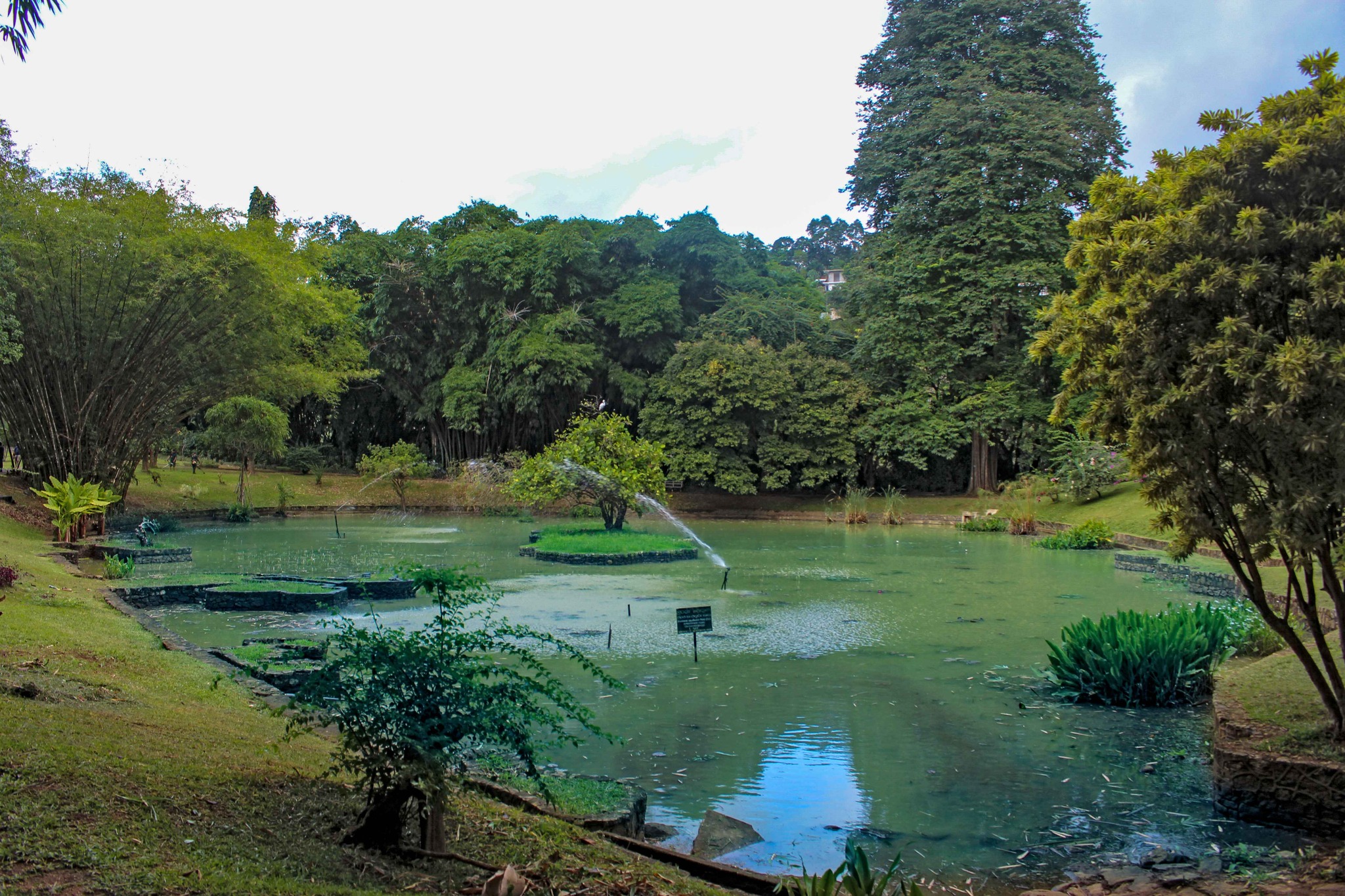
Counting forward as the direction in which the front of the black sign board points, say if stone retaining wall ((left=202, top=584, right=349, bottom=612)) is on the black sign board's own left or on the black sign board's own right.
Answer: on the black sign board's own right

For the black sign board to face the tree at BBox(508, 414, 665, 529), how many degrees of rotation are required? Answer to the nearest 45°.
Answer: approximately 180°

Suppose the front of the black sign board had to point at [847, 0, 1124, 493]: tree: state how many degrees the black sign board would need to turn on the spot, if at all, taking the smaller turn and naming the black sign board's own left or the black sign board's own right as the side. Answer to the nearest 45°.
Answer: approximately 180°

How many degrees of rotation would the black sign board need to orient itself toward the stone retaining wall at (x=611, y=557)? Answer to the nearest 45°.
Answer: approximately 180°

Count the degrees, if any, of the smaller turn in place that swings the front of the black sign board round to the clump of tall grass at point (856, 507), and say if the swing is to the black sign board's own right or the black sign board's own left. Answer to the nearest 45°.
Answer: approximately 180°

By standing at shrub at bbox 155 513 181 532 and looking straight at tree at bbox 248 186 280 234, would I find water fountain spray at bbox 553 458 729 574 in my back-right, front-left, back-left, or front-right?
back-right

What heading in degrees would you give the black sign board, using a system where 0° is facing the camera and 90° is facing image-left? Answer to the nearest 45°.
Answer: approximately 0°

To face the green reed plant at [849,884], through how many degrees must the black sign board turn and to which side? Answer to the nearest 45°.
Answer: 0° — it already faces it

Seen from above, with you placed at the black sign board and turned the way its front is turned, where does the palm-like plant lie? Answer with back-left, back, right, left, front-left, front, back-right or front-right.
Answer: back-right

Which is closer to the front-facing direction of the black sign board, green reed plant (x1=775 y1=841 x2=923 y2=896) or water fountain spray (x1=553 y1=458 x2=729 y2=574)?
the green reed plant

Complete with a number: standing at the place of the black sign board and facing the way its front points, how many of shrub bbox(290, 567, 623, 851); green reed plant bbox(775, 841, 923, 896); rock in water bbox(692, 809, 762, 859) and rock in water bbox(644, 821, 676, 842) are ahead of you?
4
